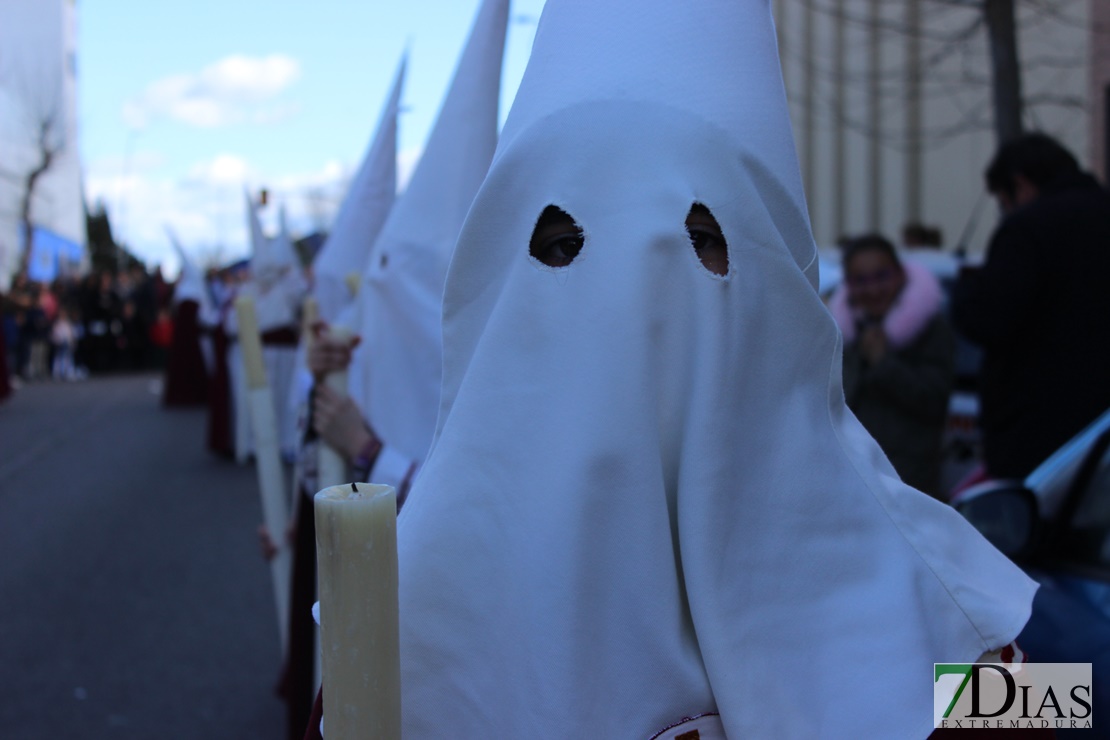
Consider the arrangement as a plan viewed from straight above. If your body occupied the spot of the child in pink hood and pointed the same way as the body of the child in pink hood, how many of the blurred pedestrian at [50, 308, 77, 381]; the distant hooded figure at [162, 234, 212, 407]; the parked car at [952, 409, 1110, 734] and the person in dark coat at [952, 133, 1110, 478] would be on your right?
2

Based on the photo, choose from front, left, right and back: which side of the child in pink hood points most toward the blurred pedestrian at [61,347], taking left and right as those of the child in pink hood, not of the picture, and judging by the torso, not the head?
right

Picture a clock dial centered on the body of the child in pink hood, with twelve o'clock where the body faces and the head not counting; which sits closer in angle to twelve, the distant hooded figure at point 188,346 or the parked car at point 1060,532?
the parked car

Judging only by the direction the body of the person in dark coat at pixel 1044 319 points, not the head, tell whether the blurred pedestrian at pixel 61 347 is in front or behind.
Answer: in front

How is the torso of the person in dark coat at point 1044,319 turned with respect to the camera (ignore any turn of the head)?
to the viewer's left

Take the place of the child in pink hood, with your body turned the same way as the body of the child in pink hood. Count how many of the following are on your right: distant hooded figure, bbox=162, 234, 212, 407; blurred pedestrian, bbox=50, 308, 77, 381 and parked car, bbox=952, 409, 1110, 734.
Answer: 2

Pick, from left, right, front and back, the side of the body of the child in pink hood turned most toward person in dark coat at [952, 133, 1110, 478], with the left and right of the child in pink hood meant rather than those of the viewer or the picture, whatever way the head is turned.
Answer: left

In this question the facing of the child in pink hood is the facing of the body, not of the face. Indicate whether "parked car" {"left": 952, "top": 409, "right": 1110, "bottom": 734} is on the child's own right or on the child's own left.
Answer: on the child's own left

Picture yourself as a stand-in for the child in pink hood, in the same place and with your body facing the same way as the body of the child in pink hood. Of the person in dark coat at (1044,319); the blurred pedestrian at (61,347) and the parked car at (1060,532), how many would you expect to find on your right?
1

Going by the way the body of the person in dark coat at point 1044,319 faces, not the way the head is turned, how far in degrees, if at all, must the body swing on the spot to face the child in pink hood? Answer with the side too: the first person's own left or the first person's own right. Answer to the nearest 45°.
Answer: approximately 45° to the first person's own right

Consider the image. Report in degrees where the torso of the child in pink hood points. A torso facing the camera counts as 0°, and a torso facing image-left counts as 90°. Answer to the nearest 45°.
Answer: approximately 45°

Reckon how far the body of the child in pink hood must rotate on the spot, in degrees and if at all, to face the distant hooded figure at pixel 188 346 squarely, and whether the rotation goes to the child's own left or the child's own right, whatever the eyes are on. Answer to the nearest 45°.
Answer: approximately 90° to the child's own right
